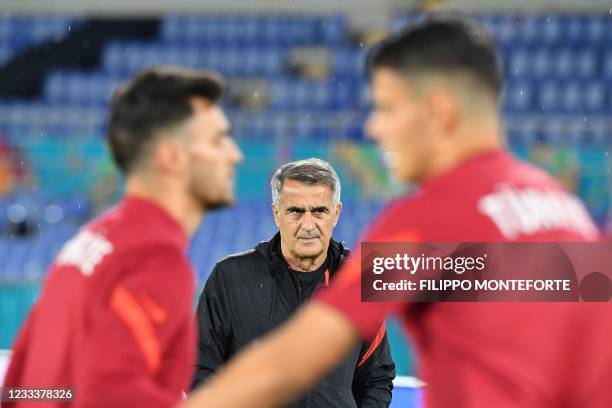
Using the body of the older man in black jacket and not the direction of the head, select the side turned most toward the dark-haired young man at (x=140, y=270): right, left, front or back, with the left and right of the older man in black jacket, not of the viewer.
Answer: front

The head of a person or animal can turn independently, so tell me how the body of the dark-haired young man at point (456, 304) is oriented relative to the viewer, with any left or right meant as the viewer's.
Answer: facing away from the viewer and to the left of the viewer

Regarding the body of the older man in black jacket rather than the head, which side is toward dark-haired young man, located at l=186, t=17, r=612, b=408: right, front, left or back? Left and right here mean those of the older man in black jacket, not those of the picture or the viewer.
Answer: front

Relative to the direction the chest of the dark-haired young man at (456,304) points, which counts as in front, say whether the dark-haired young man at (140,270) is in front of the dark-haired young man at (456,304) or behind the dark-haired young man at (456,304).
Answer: in front

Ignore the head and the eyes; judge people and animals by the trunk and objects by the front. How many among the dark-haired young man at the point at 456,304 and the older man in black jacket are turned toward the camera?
1

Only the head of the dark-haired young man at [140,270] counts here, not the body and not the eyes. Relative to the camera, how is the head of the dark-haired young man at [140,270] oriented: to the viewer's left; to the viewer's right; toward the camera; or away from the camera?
to the viewer's right

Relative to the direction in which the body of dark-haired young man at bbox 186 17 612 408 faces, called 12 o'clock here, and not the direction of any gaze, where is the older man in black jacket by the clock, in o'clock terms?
The older man in black jacket is roughly at 1 o'clock from the dark-haired young man.
